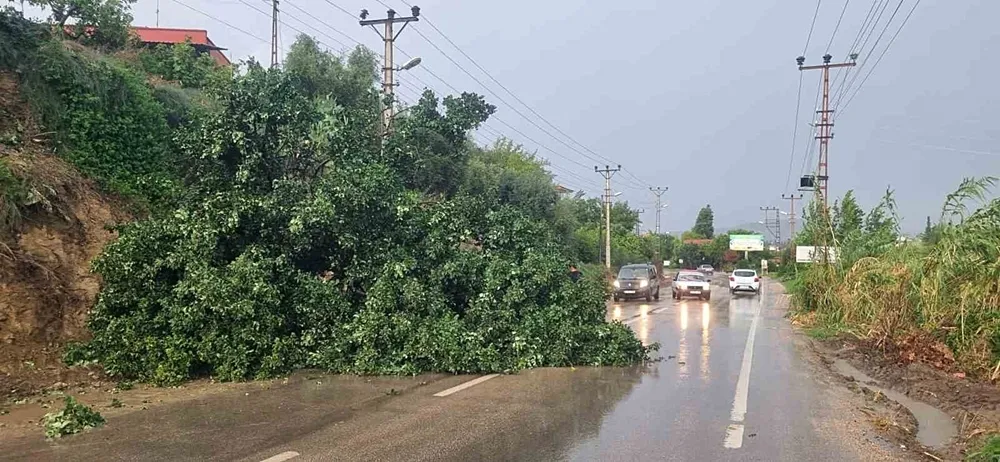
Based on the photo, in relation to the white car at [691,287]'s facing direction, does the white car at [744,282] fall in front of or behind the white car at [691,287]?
behind

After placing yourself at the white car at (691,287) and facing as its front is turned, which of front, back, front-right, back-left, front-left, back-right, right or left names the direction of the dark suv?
front-right

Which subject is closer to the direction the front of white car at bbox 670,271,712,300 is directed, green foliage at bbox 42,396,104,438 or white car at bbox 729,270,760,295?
the green foliage

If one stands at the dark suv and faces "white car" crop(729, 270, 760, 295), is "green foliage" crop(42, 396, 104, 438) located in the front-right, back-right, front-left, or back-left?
back-right

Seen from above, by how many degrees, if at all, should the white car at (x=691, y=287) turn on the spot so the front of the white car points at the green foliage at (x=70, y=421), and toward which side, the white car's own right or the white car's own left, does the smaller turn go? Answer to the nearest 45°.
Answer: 0° — it already faces it

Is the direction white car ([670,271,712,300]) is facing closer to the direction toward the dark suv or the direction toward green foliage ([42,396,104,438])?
the green foliage

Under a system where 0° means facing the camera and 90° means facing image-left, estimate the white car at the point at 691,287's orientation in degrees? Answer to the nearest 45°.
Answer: approximately 0°

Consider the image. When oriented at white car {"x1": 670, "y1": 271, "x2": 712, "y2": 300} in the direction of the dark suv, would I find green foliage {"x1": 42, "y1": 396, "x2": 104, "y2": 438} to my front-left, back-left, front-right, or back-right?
front-left
